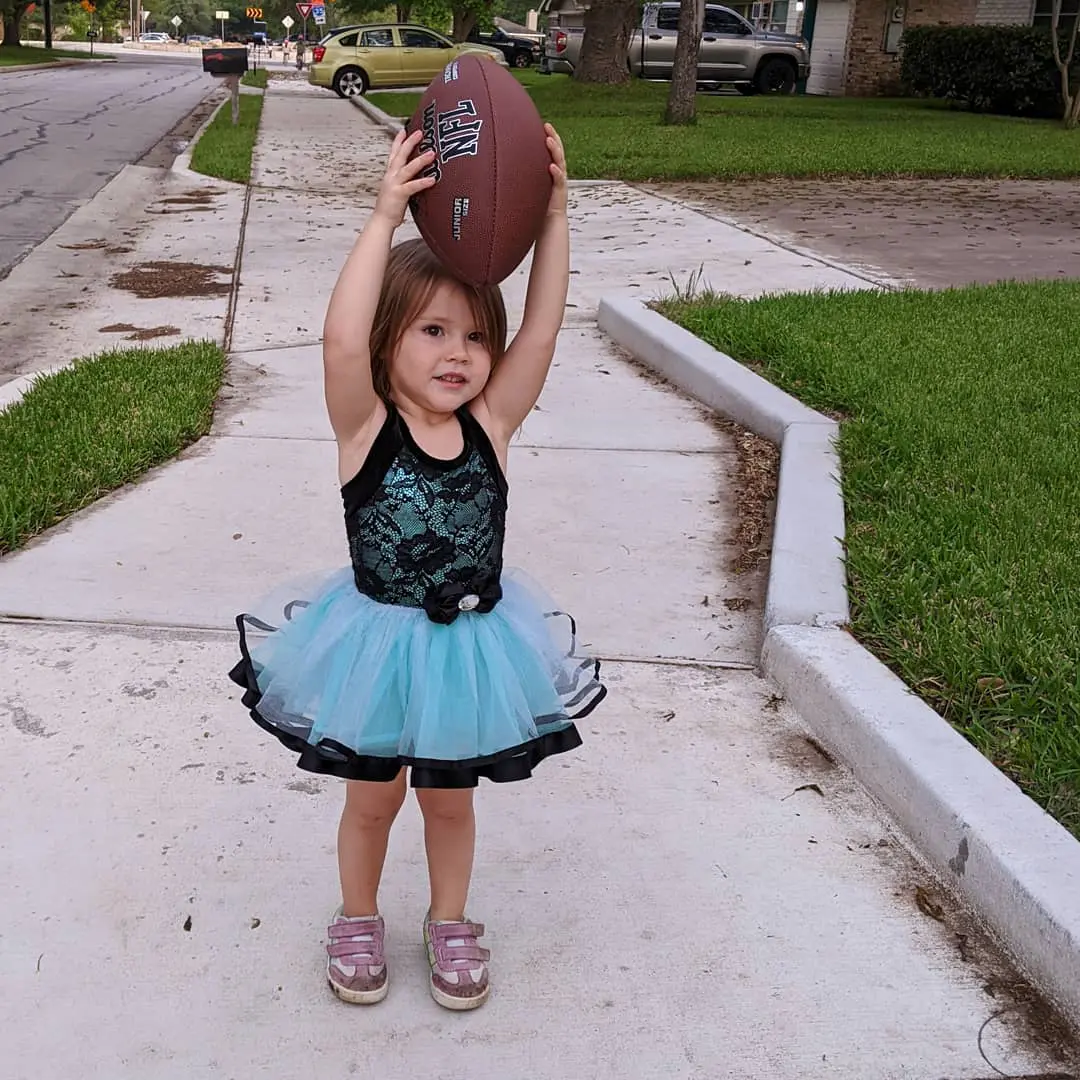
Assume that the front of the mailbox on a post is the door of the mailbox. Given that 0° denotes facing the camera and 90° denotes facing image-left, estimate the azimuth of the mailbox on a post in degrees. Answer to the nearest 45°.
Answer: approximately 90°

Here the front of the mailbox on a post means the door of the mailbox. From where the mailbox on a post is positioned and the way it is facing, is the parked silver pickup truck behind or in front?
behind

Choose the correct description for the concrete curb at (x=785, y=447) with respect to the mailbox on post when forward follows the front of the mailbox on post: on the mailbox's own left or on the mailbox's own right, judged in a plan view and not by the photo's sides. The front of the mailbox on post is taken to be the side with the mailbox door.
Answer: on the mailbox's own left

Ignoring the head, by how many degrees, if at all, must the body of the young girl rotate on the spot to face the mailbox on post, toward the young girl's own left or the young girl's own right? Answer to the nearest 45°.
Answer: approximately 180°

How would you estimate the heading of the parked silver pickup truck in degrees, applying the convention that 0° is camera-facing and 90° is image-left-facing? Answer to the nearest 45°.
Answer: approximately 270°

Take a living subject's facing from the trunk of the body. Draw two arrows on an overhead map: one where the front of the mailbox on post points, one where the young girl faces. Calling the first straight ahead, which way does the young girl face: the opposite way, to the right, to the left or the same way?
to the left

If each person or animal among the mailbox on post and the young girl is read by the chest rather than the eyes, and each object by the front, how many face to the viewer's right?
0

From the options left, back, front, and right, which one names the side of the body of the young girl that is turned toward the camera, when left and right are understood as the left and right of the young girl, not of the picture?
front

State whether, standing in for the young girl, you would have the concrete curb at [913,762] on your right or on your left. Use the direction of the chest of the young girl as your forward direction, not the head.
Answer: on your left

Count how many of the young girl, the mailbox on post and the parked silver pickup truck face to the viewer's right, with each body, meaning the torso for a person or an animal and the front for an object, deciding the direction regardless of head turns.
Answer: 1

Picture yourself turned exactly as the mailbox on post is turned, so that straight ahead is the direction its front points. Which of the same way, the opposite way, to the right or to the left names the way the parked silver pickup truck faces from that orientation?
the opposite way

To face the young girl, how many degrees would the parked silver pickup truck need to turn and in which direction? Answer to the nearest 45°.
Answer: approximately 90° to its right

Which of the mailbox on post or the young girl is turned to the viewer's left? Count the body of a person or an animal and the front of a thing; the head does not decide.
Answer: the mailbox on post
